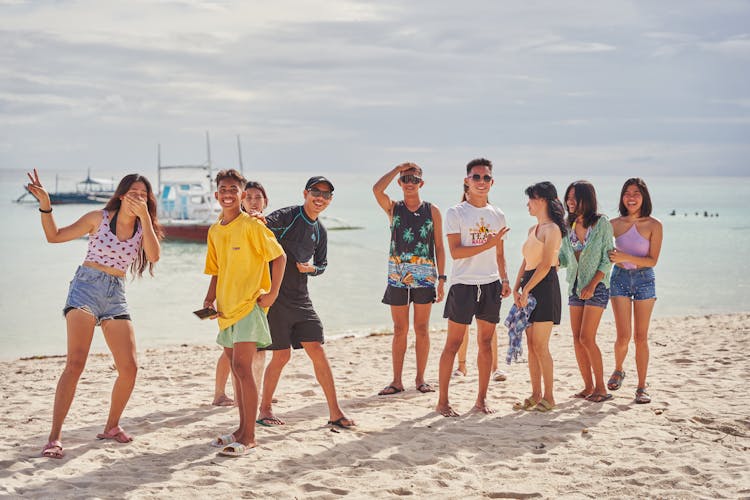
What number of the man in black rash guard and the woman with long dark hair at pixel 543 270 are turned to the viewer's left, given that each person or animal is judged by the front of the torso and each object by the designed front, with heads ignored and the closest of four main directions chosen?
1

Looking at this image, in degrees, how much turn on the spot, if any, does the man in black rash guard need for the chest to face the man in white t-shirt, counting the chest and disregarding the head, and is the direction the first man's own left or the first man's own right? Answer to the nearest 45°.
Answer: approximately 45° to the first man's own left

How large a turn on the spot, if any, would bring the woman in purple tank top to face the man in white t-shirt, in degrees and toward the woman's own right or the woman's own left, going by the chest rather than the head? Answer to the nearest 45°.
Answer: approximately 45° to the woman's own right

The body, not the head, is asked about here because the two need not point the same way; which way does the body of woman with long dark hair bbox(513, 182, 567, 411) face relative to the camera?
to the viewer's left

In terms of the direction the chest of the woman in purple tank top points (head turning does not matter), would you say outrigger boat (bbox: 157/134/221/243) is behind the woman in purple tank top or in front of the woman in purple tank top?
behind

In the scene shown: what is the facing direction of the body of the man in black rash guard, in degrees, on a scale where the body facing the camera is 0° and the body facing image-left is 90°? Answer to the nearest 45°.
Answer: approximately 315°

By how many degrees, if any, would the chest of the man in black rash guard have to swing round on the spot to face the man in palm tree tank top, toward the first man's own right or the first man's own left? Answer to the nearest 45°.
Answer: approximately 90° to the first man's own left
